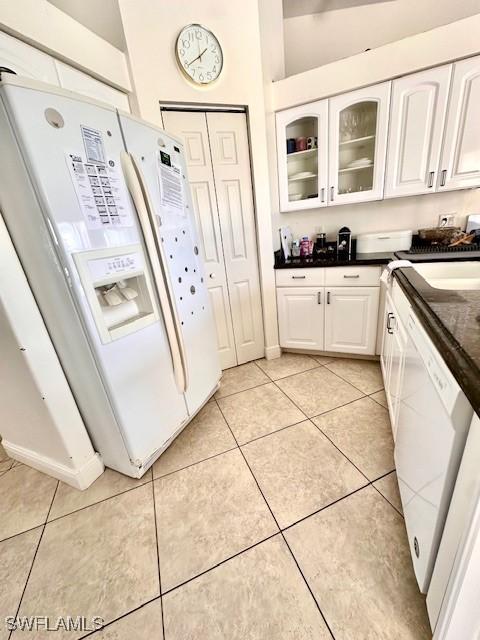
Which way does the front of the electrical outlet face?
toward the camera

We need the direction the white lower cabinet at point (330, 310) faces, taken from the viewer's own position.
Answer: facing the viewer

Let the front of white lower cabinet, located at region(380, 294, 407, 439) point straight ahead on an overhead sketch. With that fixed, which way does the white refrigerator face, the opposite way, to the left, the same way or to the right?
the opposite way

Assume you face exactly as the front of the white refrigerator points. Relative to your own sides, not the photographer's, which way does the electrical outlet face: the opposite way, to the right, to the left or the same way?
to the right

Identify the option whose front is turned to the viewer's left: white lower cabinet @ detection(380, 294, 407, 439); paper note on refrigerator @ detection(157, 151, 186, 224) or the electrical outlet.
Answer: the white lower cabinet

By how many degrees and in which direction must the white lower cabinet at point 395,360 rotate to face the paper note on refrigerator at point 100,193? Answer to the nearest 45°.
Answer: approximately 45° to its left

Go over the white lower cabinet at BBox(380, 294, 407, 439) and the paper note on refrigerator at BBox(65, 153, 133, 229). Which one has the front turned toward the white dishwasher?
the paper note on refrigerator

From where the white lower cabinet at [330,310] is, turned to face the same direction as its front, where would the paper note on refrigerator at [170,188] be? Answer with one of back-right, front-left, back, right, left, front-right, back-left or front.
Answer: front-right

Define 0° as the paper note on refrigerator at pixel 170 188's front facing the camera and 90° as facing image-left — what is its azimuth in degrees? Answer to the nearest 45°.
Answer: approximately 315°

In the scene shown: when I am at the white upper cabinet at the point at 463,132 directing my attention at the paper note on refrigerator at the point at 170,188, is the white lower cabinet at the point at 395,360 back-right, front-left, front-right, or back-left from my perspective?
front-left

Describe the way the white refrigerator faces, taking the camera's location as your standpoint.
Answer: facing the viewer and to the right of the viewer

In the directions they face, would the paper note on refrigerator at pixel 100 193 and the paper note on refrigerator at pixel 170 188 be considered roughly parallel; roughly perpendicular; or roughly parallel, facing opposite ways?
roughly parallel

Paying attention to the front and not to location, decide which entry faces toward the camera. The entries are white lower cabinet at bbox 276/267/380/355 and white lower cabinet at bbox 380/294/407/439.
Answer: white lower cabinet at bbox 276/267/380/355

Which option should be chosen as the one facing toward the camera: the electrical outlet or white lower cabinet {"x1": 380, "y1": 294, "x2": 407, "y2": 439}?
the electrical outlet

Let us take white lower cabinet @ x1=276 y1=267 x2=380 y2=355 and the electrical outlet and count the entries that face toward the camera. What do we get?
2

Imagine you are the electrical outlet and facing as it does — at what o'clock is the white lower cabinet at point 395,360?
The white lower cabinet is roughly at 12 o'clock from the electrical outlet.

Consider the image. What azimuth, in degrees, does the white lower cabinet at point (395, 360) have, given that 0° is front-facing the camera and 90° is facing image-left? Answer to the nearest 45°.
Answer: approximately 90°

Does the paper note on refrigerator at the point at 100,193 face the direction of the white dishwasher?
yes
